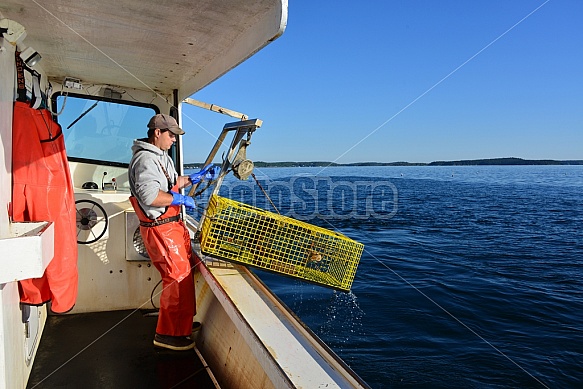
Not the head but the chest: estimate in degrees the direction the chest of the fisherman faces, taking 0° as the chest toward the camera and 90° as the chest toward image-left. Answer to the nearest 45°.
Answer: approximately 270°

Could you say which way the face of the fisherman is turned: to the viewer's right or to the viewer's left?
to the viewer's right

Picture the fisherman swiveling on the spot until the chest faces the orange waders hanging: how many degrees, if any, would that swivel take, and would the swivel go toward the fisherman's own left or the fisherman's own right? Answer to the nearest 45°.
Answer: approximately 135° to the fisherman's own right
